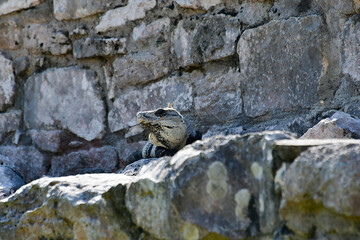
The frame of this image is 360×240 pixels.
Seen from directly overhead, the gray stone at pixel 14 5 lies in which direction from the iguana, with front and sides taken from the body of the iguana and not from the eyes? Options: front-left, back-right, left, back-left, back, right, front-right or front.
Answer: right

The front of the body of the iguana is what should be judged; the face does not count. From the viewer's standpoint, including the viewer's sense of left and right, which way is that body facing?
facing the viewer and to the left of the viewer

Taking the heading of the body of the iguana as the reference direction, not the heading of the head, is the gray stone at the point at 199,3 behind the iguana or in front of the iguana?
behind

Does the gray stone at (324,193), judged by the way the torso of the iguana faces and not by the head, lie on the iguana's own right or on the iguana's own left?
on the iguana's own left

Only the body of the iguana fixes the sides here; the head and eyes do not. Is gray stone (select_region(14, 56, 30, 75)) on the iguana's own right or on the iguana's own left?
on the iguana's own right
